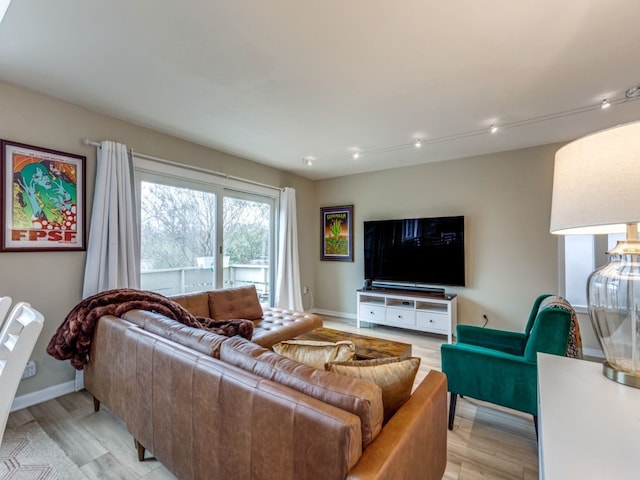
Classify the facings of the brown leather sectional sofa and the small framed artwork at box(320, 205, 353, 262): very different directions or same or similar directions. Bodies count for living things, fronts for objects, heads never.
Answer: very different directions

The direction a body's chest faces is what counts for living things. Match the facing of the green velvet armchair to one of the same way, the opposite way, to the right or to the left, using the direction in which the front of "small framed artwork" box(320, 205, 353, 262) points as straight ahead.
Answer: to the right

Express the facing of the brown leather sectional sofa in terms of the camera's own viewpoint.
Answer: facing away from the viewer and to the right of the viewer

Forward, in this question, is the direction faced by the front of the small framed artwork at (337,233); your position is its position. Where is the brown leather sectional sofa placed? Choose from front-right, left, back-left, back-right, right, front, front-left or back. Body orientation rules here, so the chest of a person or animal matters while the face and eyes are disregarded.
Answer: front-left

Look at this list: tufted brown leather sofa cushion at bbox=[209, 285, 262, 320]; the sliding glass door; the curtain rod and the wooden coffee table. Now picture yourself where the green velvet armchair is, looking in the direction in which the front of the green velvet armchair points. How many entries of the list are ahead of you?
4

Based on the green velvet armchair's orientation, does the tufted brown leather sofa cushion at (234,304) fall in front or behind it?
in front

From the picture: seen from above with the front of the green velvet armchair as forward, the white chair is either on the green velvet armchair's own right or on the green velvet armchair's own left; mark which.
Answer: on the green velvet armchair's own left

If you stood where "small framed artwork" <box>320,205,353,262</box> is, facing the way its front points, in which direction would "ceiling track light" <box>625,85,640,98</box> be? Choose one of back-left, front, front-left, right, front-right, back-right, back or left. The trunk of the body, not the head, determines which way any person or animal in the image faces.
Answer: left

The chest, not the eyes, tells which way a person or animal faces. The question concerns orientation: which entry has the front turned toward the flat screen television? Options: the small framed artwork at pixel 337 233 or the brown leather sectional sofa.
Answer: the brown leather sectional sofa

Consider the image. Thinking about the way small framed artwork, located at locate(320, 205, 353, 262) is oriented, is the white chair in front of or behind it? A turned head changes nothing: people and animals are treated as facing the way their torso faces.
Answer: in front

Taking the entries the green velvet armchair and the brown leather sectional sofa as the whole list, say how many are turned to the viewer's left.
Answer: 1

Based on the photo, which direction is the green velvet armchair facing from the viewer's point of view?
to the viewer's left

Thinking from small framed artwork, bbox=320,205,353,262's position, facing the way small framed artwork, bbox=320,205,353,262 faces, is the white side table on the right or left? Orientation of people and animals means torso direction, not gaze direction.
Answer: on its left

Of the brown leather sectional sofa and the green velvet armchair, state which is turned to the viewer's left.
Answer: the green velvet armchair

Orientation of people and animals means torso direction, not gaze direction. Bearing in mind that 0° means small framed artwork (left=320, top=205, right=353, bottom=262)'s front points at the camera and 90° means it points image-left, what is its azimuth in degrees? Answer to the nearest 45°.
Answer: approximately 45°

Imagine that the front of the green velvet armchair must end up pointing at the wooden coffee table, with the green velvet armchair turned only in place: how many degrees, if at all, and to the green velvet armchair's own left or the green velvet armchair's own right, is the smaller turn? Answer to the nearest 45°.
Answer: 0° — it already faces it

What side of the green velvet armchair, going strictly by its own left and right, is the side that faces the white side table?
left

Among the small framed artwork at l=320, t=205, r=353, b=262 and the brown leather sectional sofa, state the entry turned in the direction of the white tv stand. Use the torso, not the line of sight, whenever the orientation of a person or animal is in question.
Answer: the brown leather sectional sofa
